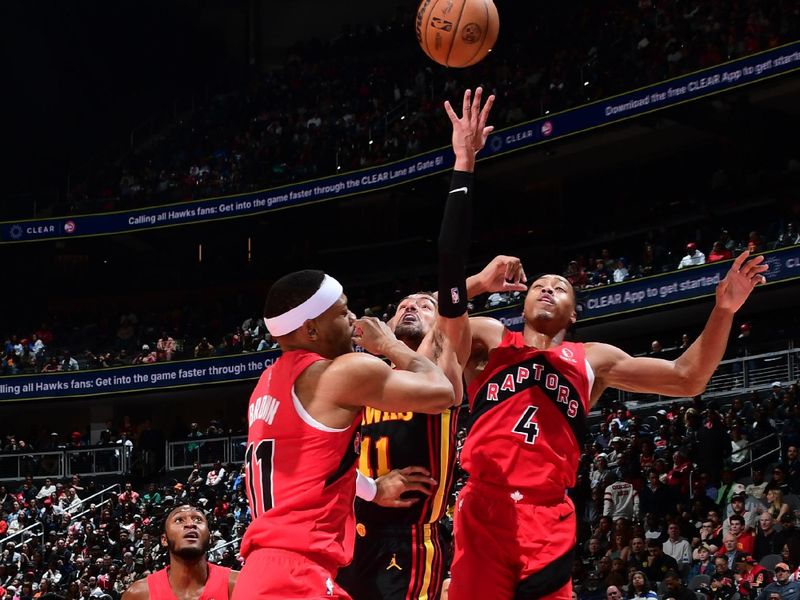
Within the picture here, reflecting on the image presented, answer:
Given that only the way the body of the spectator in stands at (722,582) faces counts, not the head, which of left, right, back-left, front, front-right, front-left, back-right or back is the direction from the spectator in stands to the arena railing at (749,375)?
back-right

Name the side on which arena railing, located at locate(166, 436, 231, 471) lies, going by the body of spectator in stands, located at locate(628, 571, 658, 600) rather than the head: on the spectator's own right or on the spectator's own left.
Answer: on the spectator's own right

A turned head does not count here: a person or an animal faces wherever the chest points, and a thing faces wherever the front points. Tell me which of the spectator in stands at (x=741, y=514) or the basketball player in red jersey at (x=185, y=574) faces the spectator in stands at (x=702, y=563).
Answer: the spectator in stands at (x=741, y=514)

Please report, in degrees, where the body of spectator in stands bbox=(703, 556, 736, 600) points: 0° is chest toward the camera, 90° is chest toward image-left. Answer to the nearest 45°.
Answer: approximately 45°

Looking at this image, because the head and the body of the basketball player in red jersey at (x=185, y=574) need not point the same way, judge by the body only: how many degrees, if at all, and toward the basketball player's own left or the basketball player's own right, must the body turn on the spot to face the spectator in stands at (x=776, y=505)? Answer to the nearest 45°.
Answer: approximately 135° to the basketball player's own left

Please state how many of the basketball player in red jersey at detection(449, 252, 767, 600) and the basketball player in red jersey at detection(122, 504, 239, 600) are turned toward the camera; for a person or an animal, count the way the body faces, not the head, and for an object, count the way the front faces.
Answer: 2

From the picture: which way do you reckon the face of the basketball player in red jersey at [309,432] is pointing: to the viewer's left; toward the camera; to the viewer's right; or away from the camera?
to the viewer's right

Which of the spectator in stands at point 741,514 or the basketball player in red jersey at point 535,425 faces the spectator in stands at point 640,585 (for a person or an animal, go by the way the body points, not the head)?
the spectator in stands at point 741,514

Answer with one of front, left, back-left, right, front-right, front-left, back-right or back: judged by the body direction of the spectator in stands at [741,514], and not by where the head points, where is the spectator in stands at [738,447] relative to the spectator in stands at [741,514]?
back-right

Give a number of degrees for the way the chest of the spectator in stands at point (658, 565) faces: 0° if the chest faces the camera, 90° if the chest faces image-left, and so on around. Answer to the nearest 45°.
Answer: approximately 45°
